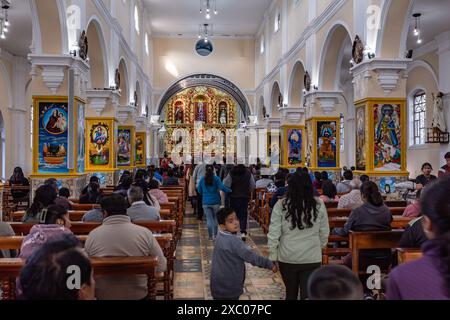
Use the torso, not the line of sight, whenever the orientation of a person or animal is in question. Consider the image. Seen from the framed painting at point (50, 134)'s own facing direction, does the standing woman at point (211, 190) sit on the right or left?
on its left

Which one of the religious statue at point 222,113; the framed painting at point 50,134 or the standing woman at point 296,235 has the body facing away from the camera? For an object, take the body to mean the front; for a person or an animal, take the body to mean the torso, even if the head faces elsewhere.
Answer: the standing woman

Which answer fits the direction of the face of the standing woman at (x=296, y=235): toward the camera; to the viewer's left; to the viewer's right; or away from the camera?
away from the camera

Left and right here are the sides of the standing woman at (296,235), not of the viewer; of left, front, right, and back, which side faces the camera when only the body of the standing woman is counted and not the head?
back

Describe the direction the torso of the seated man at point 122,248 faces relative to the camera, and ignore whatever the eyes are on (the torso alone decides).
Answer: away from the camera

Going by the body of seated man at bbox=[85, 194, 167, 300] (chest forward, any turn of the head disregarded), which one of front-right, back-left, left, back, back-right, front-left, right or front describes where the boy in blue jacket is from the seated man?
right

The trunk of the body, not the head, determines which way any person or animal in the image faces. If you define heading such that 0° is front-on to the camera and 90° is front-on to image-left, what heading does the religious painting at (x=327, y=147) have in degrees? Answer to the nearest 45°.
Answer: approximately 0°

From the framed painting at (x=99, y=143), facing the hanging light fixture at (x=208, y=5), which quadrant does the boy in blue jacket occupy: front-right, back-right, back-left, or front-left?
back-right

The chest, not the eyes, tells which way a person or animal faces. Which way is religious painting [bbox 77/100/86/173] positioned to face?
to the viewer's right

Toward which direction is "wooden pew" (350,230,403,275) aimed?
away from the camera

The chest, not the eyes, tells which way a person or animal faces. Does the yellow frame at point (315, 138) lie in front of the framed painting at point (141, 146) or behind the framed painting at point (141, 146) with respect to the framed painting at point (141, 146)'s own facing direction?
in front
